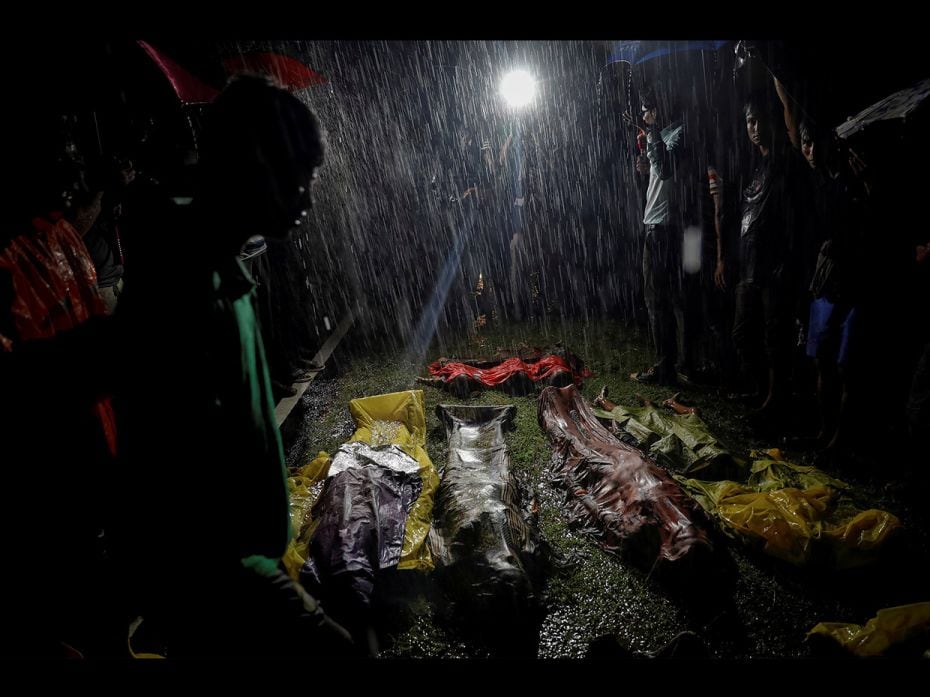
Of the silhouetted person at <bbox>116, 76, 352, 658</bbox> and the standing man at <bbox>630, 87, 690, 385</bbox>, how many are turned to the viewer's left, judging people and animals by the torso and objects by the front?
1

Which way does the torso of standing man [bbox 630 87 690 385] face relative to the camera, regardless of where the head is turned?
to the viewer's left

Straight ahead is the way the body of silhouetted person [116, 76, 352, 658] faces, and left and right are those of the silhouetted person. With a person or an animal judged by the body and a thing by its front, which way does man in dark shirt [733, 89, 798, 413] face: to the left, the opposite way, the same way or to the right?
the opposite way

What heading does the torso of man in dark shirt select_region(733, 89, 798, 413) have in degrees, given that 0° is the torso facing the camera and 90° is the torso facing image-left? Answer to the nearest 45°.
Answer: approximately 45°

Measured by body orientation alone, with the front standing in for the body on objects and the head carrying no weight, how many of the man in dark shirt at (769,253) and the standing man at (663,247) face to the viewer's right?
0

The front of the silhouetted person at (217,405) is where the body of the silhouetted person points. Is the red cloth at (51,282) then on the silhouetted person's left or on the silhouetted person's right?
on the silhouetted person's left

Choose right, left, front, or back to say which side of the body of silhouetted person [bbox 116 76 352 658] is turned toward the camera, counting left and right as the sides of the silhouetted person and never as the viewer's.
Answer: right

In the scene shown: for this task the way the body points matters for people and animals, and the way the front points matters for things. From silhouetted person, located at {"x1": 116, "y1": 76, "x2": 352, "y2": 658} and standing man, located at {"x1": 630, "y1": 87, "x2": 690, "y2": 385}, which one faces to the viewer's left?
the standing man

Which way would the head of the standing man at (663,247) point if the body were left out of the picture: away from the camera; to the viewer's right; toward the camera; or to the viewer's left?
to the viewer's left

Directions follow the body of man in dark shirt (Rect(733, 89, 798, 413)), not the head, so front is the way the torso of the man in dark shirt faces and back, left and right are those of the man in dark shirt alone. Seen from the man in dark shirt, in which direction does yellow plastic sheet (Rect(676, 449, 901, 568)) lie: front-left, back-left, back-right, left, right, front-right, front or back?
front-left

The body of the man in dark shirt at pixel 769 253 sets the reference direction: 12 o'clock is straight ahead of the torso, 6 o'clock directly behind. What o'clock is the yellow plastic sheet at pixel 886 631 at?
The yellow plastic sheet is roughly at 10 o'clock from the man in dark shirt.

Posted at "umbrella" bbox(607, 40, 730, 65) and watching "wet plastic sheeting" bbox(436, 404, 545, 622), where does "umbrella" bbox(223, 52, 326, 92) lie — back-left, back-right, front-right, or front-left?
front-right
